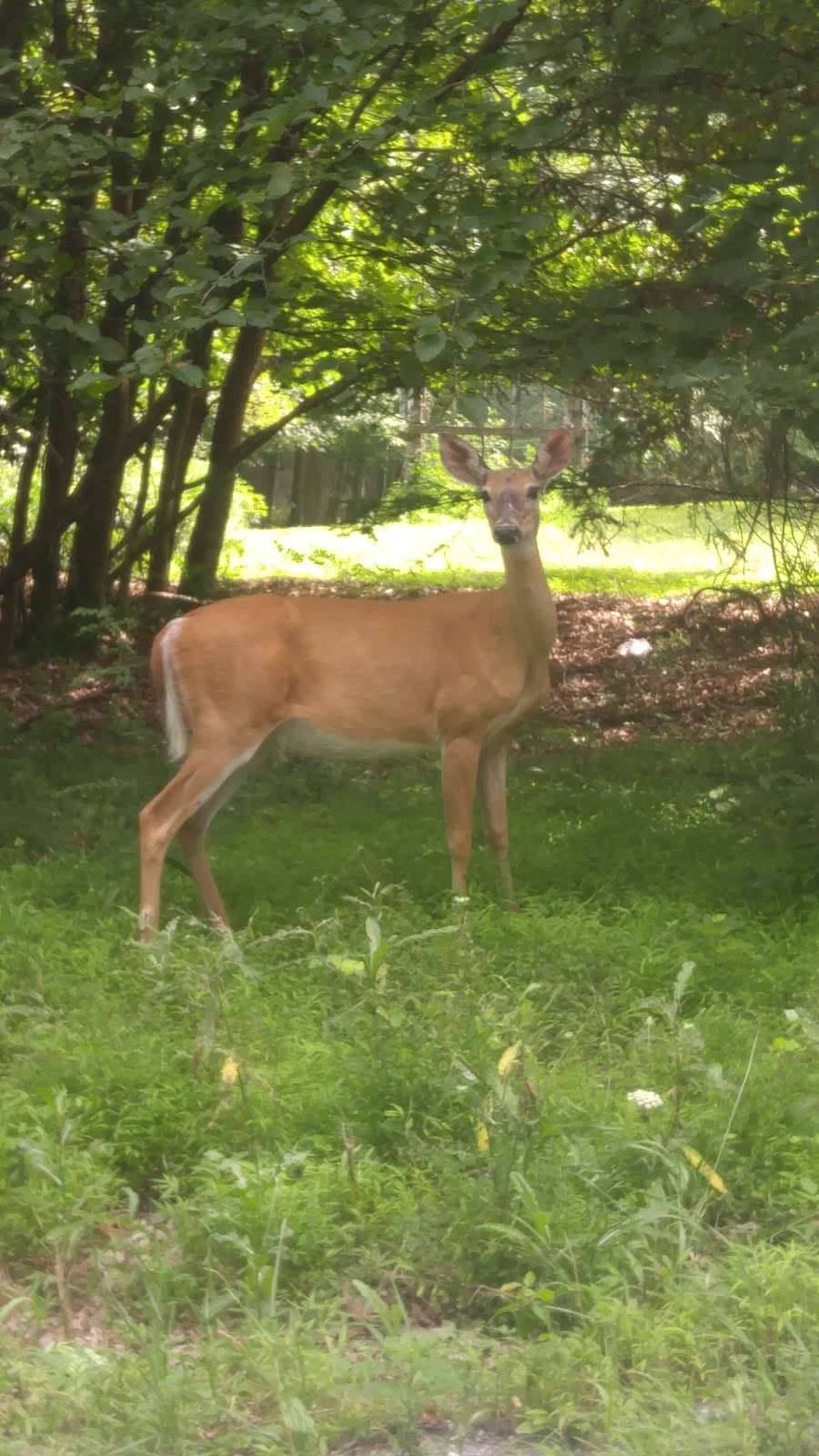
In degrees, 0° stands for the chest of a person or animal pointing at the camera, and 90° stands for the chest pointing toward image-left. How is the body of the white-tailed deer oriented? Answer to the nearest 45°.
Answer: approximately 270°

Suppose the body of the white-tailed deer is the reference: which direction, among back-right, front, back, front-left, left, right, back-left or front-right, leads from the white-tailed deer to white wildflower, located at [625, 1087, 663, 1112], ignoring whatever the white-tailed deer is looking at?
right
